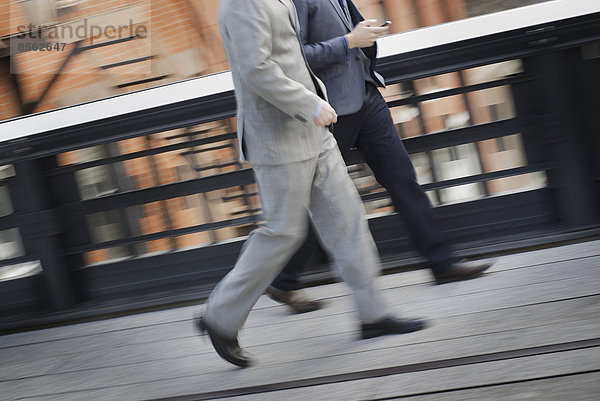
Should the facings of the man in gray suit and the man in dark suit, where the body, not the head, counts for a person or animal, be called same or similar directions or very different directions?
same or similar directions

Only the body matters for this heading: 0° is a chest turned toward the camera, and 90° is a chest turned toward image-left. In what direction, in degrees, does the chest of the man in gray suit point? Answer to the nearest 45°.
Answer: approximately 270°

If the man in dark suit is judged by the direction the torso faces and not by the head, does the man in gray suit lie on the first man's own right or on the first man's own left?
on the first man's own right

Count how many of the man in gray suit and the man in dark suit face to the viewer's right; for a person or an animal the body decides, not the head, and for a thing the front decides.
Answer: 2

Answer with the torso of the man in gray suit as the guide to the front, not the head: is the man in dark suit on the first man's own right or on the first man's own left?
on the first man's own left

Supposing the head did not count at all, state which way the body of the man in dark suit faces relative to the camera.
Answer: to the viewer's right
